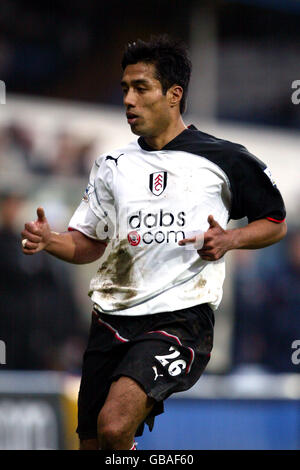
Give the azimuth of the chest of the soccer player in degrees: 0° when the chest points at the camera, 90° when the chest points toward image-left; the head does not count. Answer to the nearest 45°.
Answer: approximately 45°
